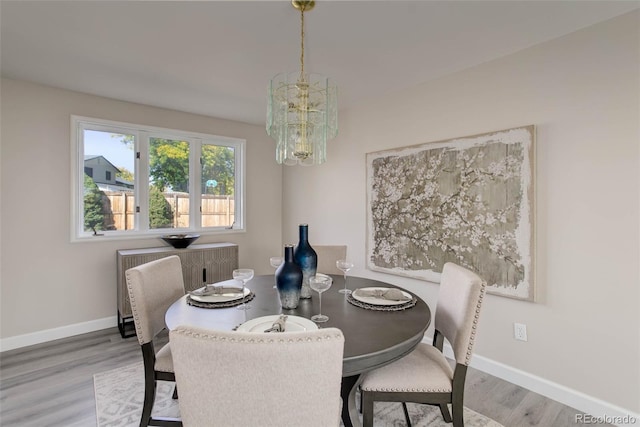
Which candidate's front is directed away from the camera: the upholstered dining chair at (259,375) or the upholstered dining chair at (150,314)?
the upholstered dining chair at (259,375)

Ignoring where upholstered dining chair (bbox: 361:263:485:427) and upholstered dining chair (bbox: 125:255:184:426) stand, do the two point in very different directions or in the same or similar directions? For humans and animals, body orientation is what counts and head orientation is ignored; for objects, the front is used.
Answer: very different directions

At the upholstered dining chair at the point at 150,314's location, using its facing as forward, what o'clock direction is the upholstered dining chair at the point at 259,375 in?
the upholstered dining chair at the point at 259,375 is roughly at 1 o'clock from the upholstered dining chair at the point at 150,314.

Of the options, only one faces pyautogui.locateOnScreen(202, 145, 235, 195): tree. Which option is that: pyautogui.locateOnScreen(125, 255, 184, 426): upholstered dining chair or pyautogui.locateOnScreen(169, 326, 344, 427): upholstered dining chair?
pyautogui.locateOnScreen(169, 326, 344, 427): upholstered dining chair

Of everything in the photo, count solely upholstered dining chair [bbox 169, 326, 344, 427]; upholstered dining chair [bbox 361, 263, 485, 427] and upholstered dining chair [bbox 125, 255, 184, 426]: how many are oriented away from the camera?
1

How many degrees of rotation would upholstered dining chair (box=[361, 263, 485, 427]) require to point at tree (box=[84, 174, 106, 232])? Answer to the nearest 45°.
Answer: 0° — it already faces it

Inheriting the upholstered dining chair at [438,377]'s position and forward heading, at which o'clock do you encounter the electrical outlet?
The electrical outlet is roughly at 4 o'clock from the upholstered dining chair.

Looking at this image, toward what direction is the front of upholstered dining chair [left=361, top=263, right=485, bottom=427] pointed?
to the viewer's left

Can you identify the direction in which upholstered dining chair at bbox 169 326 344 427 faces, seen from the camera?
facing away from the viewer

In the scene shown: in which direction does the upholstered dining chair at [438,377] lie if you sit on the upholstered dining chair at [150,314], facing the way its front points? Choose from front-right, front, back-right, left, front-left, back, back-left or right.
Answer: front

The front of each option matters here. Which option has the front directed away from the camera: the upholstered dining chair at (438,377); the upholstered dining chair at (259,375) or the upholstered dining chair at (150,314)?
the upholstered dining chair at (259,375)

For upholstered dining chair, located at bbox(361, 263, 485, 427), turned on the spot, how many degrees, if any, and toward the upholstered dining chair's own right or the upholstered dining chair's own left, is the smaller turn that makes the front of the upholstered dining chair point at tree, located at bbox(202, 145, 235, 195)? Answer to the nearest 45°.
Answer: approximately 45° to the upholstered dining chair's own right

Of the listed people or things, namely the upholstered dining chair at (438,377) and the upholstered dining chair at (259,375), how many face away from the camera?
1

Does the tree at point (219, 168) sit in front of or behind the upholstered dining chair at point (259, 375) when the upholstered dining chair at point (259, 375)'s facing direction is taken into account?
in front
